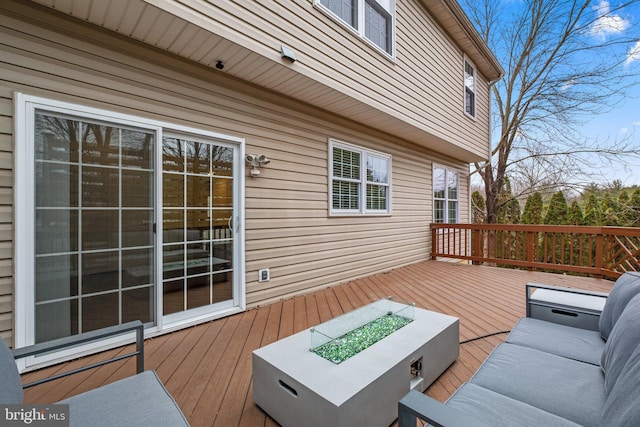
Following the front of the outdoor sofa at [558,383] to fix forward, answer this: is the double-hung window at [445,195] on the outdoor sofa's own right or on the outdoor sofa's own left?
on the outdoor sofa's own right

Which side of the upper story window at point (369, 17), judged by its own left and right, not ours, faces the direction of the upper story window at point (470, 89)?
left

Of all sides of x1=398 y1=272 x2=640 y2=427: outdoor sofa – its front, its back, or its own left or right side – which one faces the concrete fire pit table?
front

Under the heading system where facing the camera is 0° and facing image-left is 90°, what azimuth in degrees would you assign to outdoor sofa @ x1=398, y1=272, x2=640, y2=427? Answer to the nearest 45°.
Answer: approximately 90°

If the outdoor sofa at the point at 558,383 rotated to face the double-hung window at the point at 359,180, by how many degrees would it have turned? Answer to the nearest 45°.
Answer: approximately 45° to its right

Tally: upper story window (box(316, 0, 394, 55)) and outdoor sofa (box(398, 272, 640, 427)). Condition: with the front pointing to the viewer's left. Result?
1

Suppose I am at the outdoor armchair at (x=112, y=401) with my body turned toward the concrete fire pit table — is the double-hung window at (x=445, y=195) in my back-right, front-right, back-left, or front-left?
front-left

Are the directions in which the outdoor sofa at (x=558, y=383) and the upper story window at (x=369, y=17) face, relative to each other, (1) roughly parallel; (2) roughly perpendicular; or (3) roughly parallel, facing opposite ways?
roughly parallel, facing opposite ways

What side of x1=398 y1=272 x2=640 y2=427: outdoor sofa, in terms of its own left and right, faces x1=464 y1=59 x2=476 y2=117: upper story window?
right

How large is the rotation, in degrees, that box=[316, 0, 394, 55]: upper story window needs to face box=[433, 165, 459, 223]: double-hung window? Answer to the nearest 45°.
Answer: approximately 90° to its left

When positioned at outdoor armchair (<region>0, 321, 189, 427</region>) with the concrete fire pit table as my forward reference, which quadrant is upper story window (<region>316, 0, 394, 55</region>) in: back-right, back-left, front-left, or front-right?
front-left
